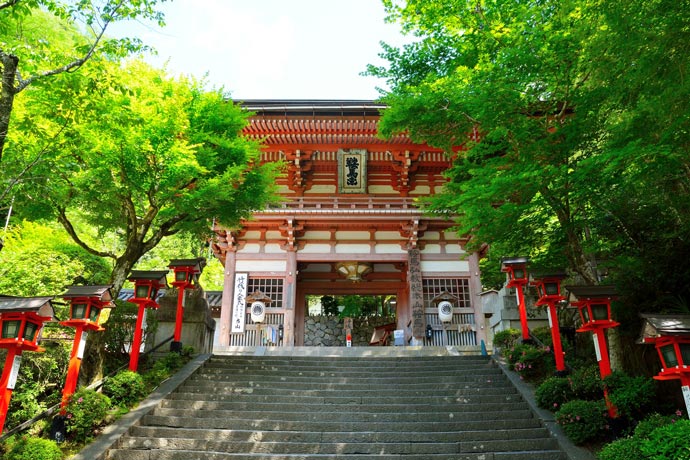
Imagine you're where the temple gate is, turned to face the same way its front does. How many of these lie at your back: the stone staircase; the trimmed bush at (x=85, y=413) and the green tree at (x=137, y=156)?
0

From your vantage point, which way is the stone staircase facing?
toward the camera

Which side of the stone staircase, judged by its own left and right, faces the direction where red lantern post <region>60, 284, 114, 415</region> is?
right

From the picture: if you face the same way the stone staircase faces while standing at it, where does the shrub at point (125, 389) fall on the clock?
The shrub is roughly at 3 o'clock from the stone staircase.

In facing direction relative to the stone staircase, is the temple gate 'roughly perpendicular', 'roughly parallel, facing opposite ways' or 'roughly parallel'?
roughly parallel

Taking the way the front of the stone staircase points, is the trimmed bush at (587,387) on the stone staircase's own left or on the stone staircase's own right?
on the stone staircase's own left

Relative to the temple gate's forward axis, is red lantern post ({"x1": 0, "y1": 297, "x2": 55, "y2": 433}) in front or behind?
in front

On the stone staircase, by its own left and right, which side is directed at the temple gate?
back

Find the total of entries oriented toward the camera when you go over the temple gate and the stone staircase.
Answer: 2

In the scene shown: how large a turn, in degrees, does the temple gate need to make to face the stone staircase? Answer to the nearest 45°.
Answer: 0° — it already faces it

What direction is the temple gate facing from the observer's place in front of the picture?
facing the viewer

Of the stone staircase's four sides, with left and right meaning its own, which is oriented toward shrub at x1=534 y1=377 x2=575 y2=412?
left
